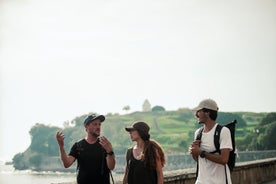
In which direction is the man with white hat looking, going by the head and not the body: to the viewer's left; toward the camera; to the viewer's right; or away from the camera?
to the viewer's left

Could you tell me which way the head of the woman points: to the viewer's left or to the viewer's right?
to the viewer's left

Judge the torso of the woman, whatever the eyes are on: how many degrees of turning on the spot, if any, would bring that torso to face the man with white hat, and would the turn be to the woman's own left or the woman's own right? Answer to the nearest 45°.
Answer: approximately 135° to the woman's own left

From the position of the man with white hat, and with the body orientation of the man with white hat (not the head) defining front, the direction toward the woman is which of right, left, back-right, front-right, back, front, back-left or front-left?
front-right

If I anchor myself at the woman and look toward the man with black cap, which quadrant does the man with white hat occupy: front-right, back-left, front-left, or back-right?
back-left

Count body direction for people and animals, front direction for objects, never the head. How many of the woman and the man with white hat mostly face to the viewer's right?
0

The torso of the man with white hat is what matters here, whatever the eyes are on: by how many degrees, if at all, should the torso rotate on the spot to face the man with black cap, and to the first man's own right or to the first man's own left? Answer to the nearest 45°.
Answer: approximately 45° to the first man's own right
